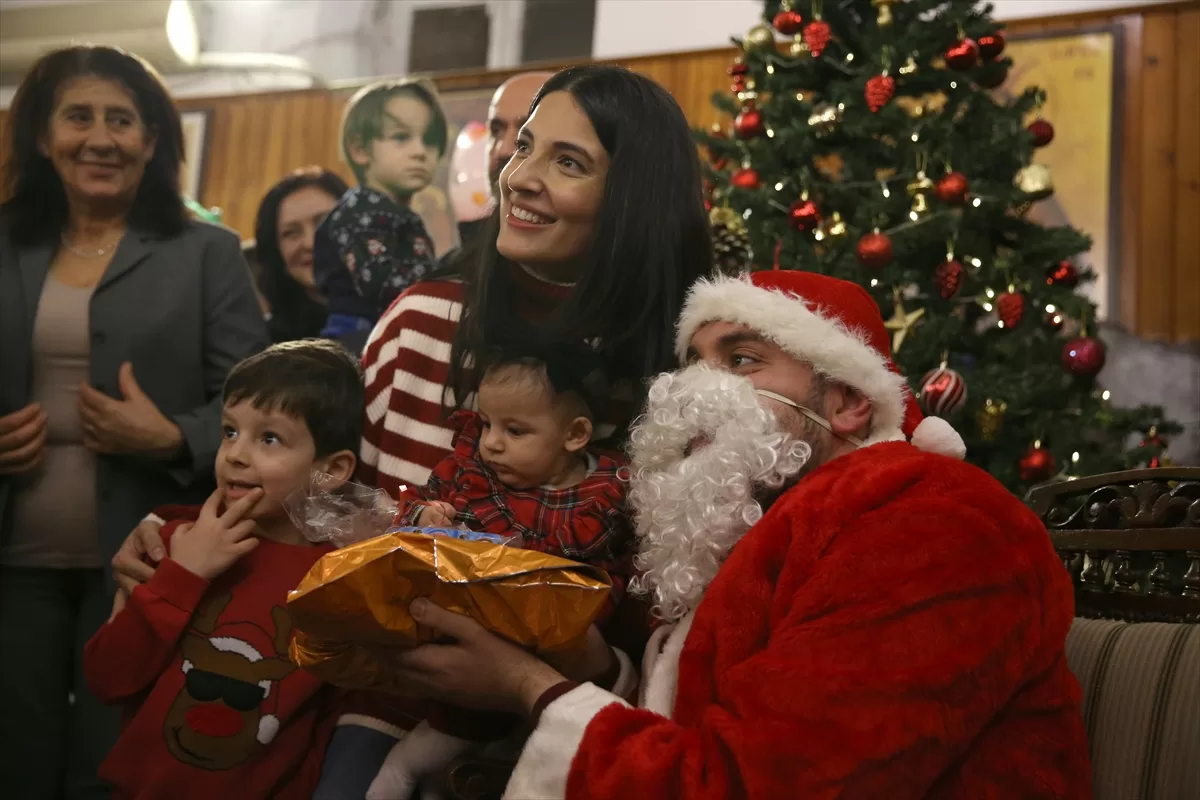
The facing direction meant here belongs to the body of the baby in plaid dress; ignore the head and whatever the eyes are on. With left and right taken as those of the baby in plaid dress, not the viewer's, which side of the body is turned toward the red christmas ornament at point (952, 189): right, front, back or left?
back

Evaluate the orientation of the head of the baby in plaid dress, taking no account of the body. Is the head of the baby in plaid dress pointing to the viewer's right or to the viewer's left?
to the viewer's left

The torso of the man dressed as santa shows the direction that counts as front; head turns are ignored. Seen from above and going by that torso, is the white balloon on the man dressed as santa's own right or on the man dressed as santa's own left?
on the man dressed as santa's own right

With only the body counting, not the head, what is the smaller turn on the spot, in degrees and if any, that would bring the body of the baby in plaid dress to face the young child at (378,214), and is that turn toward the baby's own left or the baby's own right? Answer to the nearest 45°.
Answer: approximately 135° to the baby's own right

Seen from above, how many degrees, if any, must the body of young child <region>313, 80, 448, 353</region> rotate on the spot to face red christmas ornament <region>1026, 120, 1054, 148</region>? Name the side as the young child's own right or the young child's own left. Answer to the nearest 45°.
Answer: approximately 45° to the young child's own left

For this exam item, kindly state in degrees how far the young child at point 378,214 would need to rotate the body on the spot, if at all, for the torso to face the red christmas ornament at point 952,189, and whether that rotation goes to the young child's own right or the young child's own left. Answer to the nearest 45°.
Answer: approximately 45° to the young child's own left

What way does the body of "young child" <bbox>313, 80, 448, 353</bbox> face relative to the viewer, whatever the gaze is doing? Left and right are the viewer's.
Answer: facing the viewer and to the right of the viewer

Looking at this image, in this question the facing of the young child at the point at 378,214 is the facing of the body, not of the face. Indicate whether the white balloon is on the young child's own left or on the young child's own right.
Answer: on the young child's own left

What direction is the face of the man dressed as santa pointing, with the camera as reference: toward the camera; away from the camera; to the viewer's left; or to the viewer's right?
to the viewer's left

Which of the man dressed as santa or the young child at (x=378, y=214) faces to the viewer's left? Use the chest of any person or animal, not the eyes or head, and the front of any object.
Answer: the man dressed as santa

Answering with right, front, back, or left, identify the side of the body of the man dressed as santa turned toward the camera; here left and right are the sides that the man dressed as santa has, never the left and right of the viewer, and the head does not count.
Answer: left

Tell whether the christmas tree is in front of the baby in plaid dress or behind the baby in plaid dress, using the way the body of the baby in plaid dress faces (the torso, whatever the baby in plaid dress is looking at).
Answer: behind
